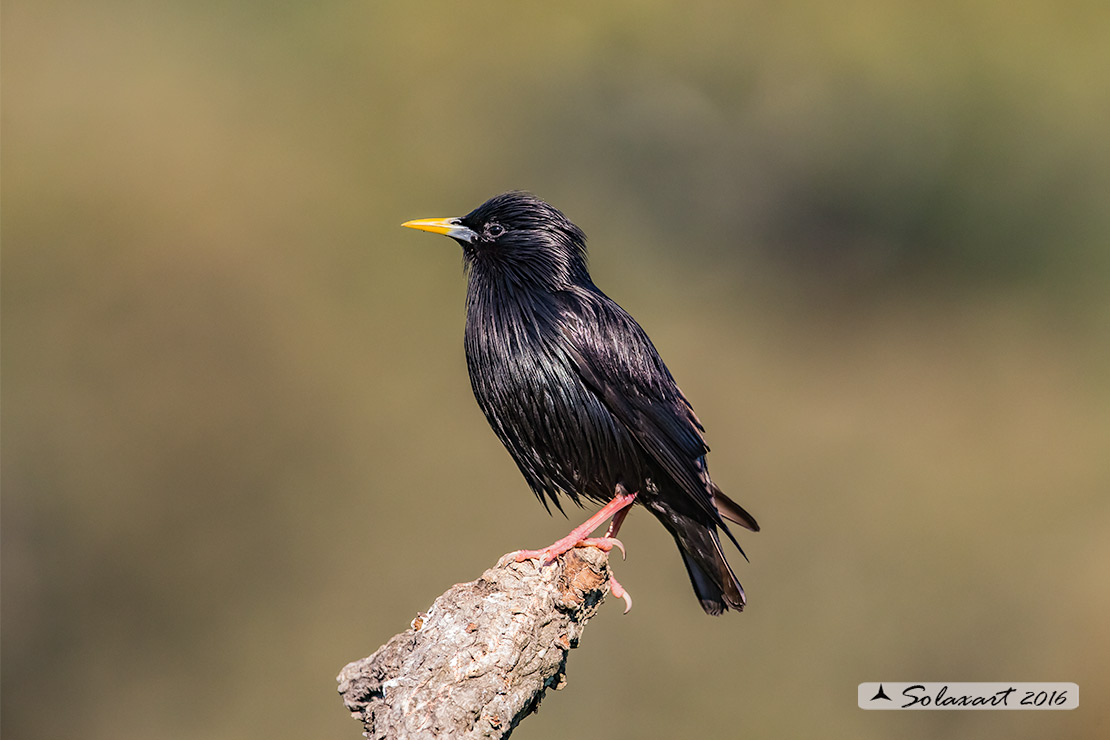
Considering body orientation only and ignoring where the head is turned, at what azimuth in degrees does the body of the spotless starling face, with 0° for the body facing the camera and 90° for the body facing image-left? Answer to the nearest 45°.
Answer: approximately 90°
